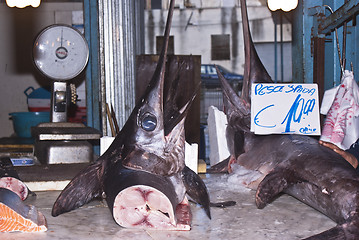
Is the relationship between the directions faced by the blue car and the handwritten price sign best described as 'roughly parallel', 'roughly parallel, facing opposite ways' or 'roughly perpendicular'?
roughly perpendicular

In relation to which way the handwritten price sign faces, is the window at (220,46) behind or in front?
behind

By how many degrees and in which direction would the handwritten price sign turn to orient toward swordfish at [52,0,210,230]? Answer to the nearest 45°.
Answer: approximately 45° to its right

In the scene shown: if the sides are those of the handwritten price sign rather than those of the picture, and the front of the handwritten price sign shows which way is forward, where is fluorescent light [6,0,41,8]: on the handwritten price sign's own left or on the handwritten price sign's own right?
on the handwritten price sign's own right

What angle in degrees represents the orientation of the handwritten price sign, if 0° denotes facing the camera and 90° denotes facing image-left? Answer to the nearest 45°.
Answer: approximately 0°
